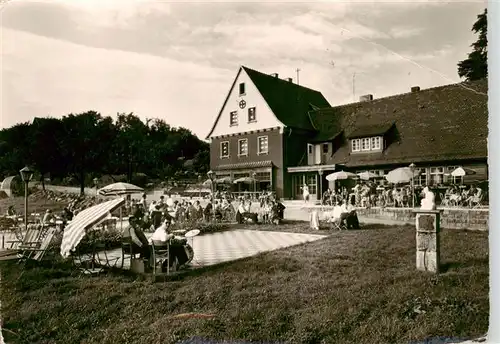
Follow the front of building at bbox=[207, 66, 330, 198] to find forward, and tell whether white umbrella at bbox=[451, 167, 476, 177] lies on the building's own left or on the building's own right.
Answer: on the building's own left

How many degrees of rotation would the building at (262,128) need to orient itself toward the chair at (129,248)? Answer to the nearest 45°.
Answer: approximately 45° to its right

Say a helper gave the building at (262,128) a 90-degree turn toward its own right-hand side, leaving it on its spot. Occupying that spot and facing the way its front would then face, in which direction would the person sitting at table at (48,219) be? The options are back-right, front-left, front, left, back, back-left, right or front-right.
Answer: front-left

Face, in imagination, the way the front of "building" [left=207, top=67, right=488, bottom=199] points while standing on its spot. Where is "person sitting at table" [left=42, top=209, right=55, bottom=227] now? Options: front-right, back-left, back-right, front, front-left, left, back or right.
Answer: front-right
